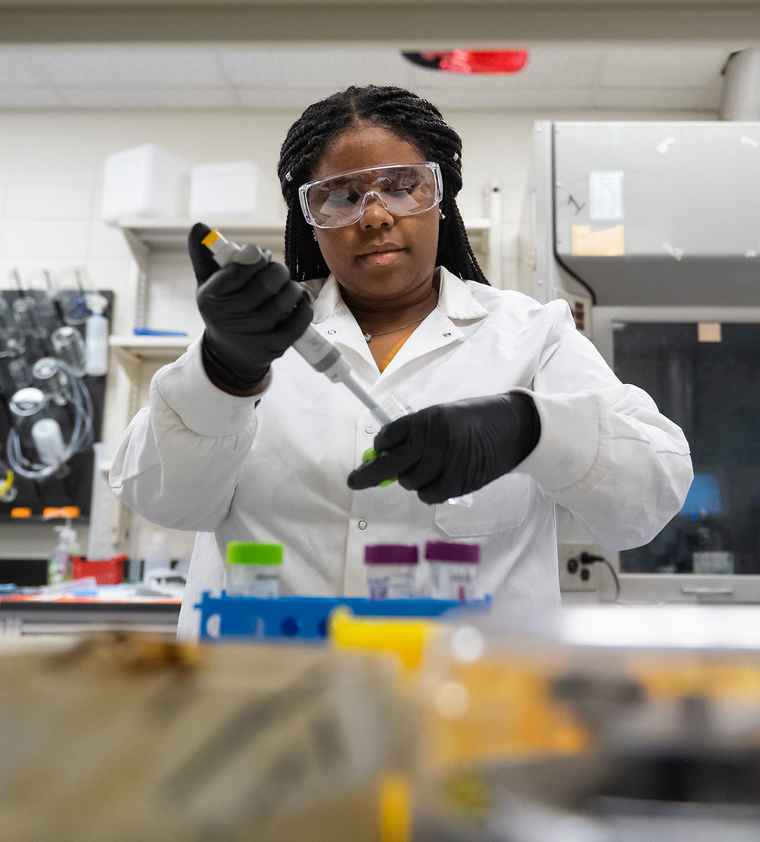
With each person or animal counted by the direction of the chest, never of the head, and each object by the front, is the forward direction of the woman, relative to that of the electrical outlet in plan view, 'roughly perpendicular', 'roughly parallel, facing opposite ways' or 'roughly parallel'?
roughly parallel

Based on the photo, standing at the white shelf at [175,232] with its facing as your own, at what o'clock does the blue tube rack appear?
The blue tube rack is roughly at 12 o'clock from the white shelf.

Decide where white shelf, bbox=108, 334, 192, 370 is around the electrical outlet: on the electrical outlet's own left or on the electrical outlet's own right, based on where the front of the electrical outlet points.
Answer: on the electrical outlet's own right

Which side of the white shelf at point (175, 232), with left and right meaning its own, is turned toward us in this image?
front

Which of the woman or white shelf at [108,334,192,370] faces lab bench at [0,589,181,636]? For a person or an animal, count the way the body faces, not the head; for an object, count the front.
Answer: the white shelf

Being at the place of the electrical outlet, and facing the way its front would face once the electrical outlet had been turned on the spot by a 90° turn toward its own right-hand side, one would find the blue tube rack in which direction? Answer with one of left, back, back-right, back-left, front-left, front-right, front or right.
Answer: left

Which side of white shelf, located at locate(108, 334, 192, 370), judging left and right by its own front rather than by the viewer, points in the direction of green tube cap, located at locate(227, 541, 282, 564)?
front

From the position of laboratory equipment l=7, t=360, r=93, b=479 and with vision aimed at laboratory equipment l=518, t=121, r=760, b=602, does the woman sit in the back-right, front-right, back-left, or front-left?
front-right

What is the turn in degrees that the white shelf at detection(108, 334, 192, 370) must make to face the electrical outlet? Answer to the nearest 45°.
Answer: approximately 45° to its left

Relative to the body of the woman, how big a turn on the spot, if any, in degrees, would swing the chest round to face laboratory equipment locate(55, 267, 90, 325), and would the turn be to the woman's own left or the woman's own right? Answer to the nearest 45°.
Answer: approximately 135° to the woman's own right
